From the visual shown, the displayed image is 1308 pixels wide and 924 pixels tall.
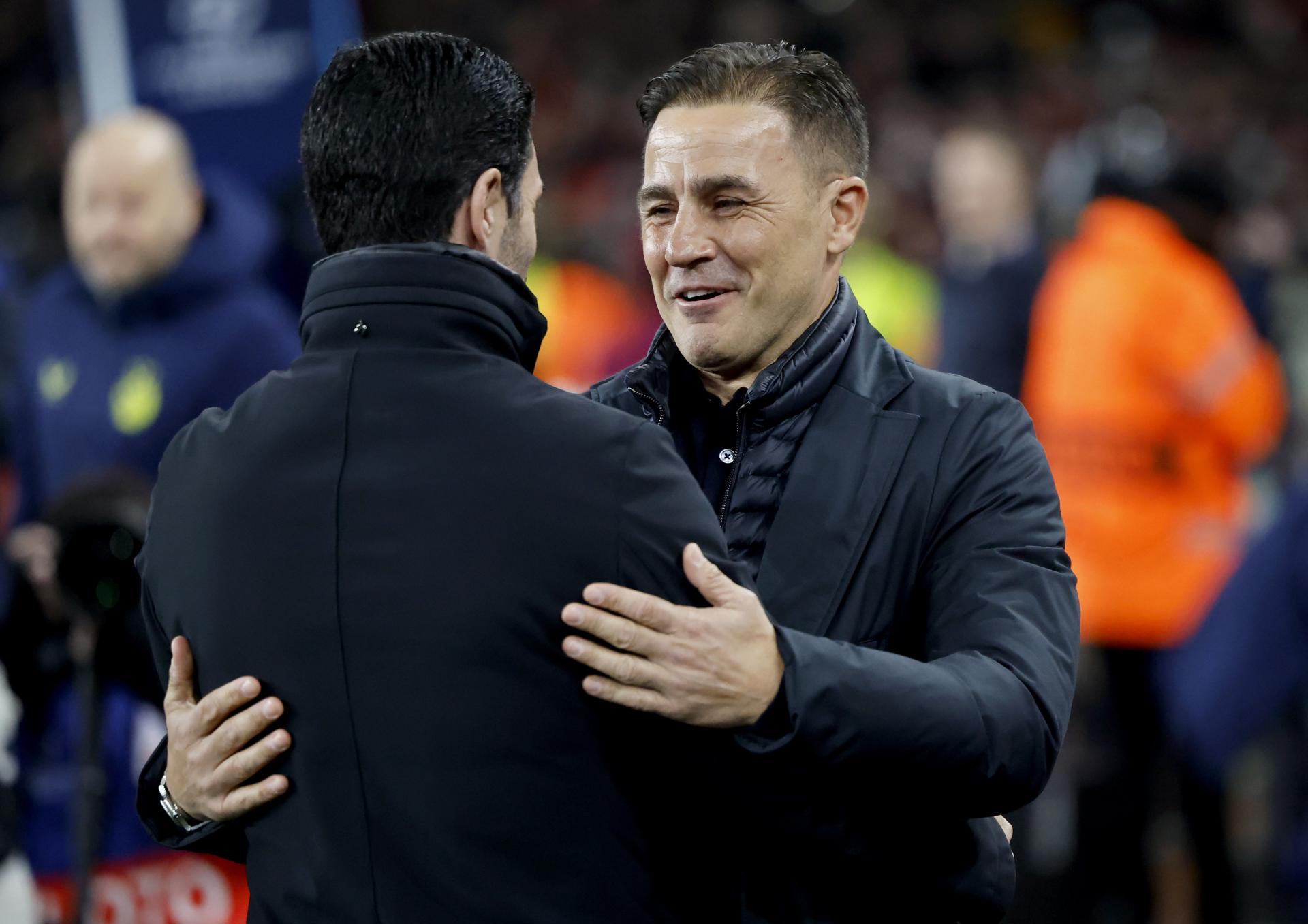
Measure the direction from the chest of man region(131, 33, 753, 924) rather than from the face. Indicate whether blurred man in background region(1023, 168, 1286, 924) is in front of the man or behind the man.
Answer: in front

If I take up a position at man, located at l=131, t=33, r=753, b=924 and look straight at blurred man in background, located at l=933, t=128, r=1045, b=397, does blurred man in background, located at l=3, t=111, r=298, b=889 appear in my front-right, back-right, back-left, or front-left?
front-left

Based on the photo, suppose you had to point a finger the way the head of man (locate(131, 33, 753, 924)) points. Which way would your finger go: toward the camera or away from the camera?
away from the camera

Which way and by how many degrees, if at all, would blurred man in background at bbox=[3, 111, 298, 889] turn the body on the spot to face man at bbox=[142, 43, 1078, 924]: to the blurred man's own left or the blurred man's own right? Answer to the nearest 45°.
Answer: approximately 45° to the blurred man's own left

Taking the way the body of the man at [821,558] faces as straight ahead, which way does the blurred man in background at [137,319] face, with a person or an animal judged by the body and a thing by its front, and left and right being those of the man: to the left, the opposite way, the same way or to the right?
the same way

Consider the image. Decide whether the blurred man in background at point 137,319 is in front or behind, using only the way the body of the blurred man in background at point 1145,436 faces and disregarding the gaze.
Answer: behind

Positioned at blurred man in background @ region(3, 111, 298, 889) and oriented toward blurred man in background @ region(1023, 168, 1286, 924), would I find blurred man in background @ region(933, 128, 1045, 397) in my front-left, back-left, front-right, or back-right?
front-left

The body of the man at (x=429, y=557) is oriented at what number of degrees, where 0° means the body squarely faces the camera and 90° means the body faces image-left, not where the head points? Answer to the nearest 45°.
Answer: approximately 225°

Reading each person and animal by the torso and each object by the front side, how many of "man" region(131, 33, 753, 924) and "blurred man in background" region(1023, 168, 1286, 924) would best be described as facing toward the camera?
0

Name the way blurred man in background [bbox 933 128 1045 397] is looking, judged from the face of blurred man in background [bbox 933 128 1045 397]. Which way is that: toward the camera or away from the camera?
toward the camera

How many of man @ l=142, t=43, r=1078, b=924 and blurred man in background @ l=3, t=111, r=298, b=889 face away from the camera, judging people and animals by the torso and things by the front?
0

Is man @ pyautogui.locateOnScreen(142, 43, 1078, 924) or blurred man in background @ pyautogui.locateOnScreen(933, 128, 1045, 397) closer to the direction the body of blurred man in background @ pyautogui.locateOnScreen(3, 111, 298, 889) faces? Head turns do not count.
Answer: the man

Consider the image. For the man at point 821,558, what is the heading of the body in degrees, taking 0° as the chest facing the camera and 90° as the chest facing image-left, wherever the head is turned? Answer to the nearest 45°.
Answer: approximately 45°

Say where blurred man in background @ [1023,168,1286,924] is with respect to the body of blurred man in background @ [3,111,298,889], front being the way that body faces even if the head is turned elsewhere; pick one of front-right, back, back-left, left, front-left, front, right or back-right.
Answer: back-left

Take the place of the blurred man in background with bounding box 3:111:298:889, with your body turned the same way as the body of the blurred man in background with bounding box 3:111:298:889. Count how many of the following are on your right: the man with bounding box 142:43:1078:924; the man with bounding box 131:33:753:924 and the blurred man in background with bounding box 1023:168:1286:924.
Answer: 0

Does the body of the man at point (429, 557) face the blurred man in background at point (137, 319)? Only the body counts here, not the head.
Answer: no

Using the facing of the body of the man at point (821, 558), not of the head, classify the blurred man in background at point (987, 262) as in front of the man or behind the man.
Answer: behind

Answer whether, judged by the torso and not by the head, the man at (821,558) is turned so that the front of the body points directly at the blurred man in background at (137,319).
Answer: no
